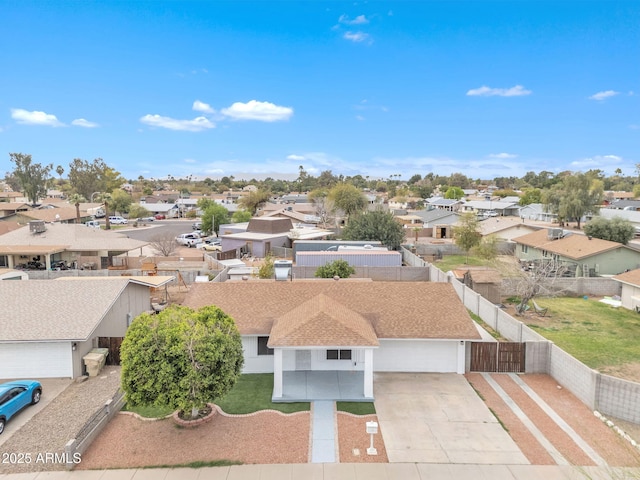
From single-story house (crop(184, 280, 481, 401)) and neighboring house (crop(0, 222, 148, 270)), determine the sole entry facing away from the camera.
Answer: the neighboring house

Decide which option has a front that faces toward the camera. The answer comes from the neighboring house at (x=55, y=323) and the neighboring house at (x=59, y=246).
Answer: the neighboring house at (x=55, y=323)

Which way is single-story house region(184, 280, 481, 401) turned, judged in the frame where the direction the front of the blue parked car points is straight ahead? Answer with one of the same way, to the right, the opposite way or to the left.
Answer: the opposite way

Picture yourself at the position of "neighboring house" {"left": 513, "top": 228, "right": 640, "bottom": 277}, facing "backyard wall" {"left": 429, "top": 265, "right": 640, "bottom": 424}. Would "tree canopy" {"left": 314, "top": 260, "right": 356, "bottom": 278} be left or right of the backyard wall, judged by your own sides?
right

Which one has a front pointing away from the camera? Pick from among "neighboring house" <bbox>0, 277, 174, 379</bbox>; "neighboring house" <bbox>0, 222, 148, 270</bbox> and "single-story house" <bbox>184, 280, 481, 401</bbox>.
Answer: "neighboring house" <bbox>0, 222, 148, 270</bbox>

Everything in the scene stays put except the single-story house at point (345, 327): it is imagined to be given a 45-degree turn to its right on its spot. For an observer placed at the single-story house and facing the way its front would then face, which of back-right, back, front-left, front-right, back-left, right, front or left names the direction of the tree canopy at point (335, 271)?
back-right

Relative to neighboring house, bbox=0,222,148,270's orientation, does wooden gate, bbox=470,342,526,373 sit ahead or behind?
behind

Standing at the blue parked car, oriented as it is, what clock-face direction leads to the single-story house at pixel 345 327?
The single-story house is roughly at 2 o'clock from the blue parked car.

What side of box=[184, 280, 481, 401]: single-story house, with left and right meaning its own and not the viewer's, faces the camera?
front

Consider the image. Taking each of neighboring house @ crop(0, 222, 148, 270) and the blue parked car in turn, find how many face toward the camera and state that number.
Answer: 0

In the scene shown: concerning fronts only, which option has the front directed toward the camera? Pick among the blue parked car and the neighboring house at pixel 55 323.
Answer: the neighboring house

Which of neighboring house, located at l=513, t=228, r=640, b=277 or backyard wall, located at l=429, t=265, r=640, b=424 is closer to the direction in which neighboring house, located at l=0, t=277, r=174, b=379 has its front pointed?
the backyard wall

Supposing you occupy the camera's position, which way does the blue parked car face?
facing away from the viewer and to the right of the viewer

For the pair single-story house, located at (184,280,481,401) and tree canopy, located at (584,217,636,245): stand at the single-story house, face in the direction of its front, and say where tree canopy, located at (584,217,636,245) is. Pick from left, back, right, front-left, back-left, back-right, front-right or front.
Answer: back-left

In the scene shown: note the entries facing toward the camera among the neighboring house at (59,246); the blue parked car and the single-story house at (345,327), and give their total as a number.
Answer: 1

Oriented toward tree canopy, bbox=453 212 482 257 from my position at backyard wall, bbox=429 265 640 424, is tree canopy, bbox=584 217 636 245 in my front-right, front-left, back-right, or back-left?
front-right

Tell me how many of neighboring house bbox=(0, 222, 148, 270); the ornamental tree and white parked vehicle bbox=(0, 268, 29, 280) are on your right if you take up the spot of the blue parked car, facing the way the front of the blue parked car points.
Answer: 1
